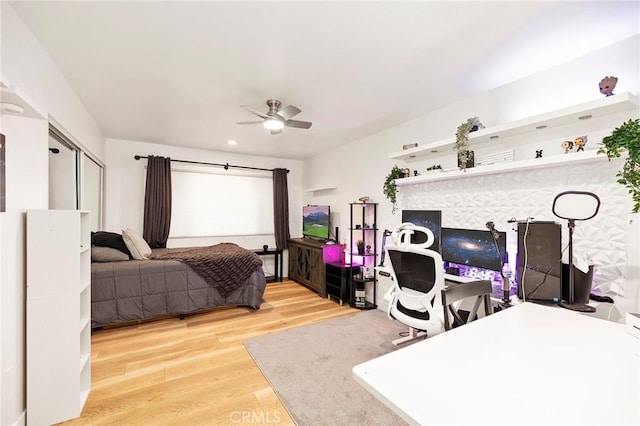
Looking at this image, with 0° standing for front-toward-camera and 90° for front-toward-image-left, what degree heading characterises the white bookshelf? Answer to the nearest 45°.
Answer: approximately 270°

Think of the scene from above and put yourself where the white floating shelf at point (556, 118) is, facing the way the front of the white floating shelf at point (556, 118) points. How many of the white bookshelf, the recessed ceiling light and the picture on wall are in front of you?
3

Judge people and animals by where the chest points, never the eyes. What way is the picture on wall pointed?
to the viewer's right

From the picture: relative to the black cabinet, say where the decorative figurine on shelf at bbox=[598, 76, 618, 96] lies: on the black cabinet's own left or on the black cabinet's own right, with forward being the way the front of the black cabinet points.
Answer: on the black cabinet's own left

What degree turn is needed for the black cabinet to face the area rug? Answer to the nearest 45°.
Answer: approximately 45° to its left

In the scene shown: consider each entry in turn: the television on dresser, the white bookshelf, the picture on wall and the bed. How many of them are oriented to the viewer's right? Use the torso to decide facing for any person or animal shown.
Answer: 3

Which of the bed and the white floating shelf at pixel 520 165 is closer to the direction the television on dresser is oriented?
the bed

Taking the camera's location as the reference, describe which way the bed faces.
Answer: facing to the right of the viewer

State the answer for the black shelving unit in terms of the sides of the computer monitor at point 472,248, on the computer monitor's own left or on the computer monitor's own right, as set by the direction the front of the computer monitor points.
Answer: on the computer monitor's own right

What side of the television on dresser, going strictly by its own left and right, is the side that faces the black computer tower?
left

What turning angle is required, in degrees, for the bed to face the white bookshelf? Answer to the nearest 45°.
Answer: approximately 135° to its right
